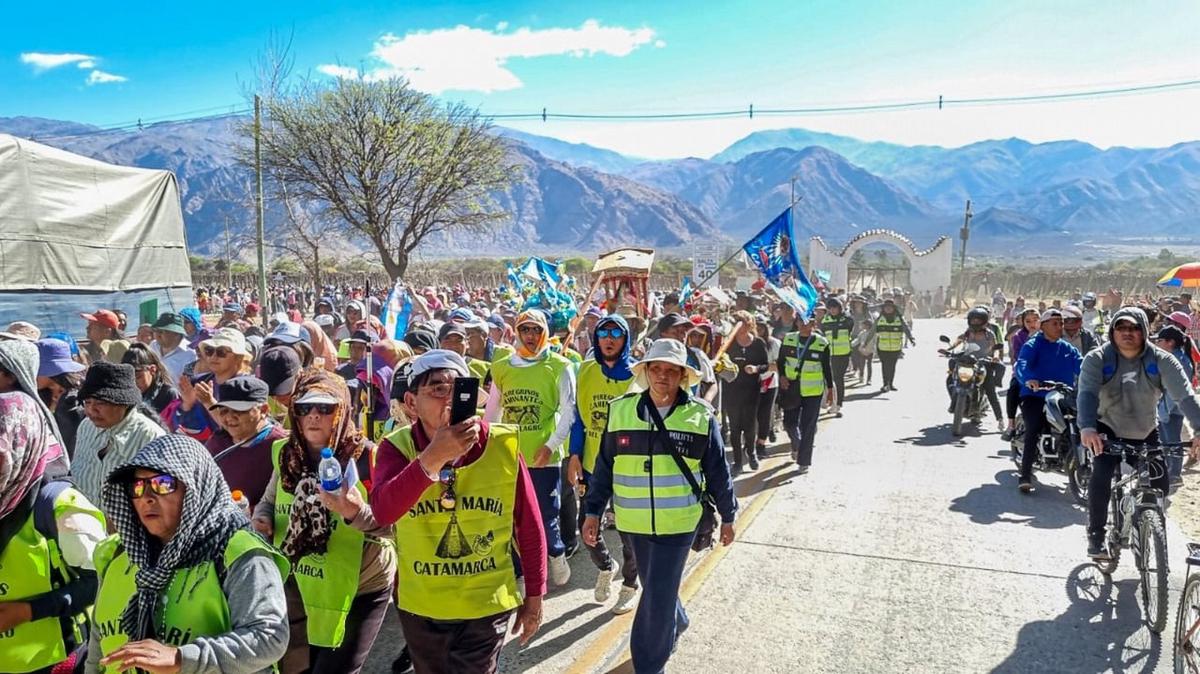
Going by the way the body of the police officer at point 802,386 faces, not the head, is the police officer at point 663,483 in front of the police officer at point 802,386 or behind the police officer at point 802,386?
in front

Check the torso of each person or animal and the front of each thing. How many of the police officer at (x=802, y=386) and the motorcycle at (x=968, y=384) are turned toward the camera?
2

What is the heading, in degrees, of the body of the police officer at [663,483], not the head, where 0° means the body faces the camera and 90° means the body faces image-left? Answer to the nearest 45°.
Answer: approximately 0°

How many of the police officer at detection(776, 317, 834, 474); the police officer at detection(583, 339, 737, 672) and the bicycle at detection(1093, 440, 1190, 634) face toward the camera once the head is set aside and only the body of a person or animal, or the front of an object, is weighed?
3

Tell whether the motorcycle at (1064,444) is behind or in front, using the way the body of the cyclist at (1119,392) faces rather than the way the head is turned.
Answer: behind

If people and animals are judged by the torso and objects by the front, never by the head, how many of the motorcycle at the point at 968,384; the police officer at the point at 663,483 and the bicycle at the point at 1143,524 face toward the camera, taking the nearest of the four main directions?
3

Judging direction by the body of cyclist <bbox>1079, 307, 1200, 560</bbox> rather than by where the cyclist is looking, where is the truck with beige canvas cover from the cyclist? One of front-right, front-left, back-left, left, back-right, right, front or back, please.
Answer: right

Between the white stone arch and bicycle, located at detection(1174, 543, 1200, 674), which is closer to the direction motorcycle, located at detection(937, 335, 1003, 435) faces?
the bicycle

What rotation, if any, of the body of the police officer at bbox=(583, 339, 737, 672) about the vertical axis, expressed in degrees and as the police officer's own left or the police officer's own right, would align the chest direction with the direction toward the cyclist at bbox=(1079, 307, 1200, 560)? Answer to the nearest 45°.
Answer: approximately 135° to the police officer's own left
